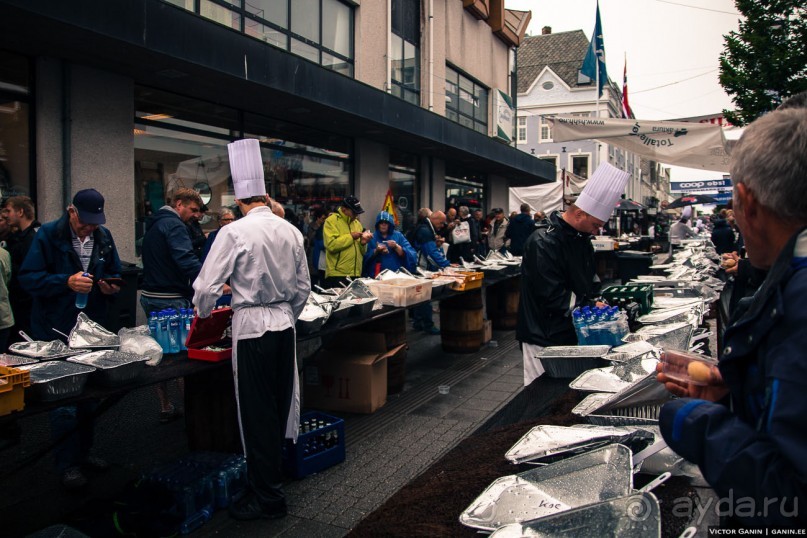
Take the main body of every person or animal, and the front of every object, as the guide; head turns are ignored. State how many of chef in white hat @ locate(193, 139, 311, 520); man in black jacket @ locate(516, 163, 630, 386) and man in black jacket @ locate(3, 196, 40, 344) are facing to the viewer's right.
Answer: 1

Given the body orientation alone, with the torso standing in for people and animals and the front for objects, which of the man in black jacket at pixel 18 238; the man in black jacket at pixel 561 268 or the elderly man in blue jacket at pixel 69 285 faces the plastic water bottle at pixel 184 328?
the elderly man in blue jacket

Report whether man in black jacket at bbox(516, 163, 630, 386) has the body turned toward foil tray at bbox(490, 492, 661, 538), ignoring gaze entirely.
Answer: no

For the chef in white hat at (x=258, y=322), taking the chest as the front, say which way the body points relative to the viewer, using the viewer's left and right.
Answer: facing away from the viewer and to the left of the viewer

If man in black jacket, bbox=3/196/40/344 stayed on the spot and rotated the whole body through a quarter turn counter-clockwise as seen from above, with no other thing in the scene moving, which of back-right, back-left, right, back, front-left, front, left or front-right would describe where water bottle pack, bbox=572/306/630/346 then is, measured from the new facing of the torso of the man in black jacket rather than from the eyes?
front-left

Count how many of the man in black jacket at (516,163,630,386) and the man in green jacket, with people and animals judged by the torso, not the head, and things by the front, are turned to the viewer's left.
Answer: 0

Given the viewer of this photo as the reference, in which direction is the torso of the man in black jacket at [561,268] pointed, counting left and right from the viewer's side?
facing to the right of the viewer

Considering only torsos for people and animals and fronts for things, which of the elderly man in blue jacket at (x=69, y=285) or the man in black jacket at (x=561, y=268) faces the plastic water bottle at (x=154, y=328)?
the elderly man in blue jacket

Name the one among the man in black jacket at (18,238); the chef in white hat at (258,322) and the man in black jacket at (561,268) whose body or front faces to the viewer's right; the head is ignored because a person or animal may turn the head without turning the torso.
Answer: the man in black jacket at (561,268)

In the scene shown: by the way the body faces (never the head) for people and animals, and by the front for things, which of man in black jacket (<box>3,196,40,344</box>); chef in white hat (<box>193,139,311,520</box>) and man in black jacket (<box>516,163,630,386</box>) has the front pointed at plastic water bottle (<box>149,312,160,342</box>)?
the chef in white hat

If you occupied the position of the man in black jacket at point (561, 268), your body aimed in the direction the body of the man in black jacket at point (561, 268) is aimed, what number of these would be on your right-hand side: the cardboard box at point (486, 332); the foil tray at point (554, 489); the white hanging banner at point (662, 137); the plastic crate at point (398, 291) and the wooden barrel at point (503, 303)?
1

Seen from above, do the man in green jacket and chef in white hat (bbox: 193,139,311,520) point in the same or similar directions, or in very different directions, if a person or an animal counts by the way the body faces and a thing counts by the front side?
very different directions

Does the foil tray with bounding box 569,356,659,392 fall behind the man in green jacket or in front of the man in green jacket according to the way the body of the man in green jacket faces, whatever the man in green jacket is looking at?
in front

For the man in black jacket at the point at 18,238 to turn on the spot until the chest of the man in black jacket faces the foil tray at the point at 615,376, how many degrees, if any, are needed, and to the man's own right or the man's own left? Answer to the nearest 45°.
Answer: approximately 135° to the man's own left

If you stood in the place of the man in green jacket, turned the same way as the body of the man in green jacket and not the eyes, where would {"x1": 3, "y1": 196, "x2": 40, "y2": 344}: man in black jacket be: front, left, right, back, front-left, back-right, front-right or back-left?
right

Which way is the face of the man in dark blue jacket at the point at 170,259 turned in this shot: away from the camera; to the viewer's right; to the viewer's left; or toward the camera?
to the viewer's right
